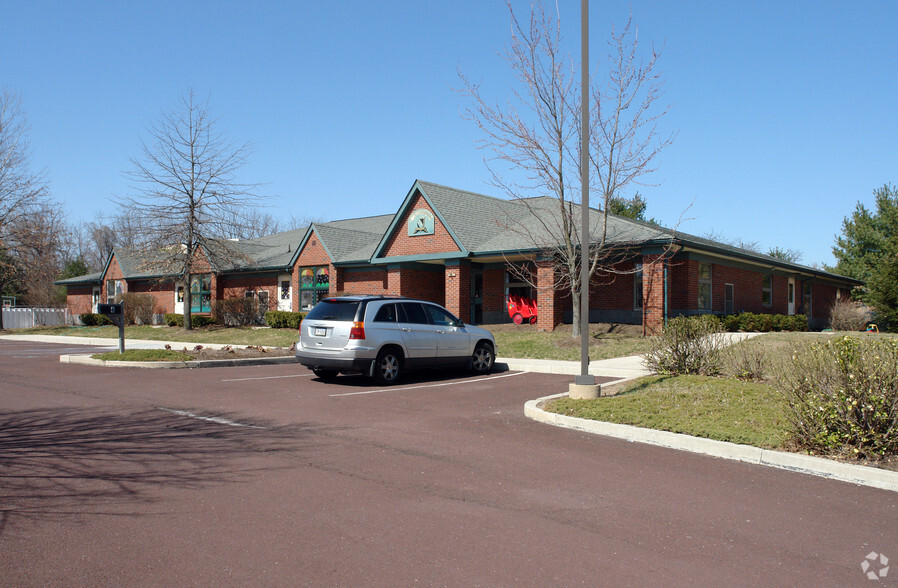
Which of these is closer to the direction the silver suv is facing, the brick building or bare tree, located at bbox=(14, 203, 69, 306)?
the brick building

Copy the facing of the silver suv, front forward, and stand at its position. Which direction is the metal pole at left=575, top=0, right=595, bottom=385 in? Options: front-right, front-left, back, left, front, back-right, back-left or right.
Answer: right

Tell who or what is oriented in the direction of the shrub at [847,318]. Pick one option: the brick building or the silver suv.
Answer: the silver suv

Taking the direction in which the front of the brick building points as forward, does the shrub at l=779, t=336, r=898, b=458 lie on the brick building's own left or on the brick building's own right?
on the brick building's own left

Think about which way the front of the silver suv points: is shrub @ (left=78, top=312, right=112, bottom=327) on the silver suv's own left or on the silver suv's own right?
on the silver suv's own left

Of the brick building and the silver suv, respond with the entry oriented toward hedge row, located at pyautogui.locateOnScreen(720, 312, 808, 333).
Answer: the silver suv

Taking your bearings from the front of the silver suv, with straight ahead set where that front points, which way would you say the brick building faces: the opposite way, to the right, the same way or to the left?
the opposite way

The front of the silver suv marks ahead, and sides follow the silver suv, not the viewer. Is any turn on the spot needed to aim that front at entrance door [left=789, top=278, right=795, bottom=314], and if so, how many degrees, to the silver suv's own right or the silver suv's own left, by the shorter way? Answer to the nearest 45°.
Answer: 0° — it already faces it

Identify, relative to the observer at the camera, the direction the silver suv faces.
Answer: facing away from the viewer and to the right of the viewer

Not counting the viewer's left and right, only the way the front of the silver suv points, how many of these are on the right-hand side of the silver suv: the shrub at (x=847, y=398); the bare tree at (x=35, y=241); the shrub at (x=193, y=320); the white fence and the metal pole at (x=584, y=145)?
2

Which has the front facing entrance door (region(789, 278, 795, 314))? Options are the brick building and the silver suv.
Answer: the silver suv

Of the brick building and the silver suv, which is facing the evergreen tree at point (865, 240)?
the silver suv
